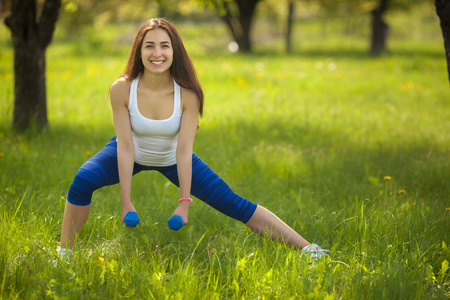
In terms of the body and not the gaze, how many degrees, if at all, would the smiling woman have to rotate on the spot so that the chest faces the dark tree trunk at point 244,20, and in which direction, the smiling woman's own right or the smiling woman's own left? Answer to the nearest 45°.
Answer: approximately 180°

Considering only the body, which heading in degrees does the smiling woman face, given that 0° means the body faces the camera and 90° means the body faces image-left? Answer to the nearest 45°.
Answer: approximately 0°

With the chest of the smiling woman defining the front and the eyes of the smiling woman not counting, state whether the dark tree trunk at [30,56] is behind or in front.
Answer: behind

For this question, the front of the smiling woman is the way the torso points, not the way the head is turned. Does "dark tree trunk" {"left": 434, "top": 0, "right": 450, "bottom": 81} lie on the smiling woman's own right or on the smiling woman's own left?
on the smiling woman's own left
